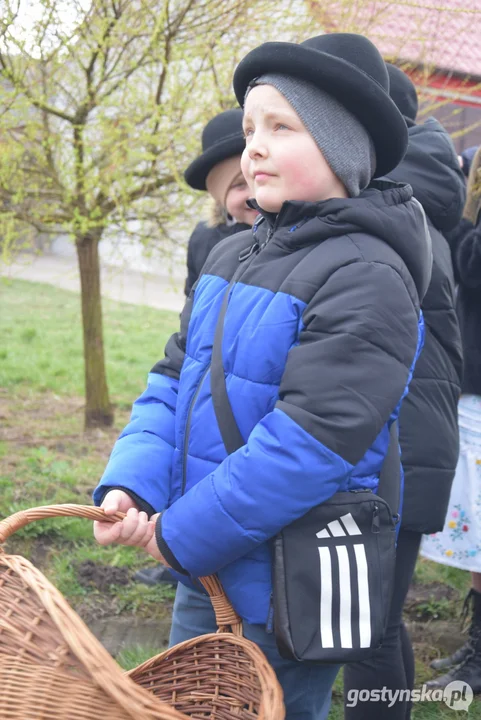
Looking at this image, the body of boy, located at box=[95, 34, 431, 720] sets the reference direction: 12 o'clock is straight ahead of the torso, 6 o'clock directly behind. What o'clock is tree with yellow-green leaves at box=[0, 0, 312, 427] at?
The tree with yellow-green leaves is roughly at 4 o'clock from the boy.

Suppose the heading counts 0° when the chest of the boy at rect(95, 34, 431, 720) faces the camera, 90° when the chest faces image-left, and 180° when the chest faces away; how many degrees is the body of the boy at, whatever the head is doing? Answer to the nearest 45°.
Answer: approximately 45°
